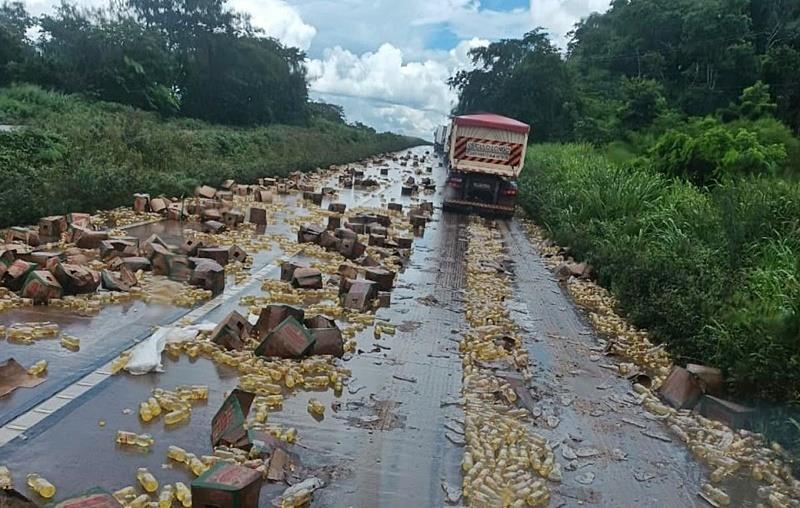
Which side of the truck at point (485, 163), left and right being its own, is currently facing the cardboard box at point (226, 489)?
back

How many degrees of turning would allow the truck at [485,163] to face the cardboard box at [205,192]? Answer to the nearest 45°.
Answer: approximately 135° to its left

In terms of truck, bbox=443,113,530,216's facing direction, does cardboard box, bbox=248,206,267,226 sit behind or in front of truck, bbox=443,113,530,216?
behind

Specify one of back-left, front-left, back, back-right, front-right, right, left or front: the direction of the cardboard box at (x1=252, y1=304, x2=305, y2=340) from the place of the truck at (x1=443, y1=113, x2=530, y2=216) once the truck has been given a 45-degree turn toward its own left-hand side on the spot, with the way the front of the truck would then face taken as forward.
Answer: back-left

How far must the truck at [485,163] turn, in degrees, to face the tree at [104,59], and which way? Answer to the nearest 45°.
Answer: approximately 45° to its left

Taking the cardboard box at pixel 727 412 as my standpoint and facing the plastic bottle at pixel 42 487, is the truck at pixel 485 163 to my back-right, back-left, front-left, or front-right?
back-right

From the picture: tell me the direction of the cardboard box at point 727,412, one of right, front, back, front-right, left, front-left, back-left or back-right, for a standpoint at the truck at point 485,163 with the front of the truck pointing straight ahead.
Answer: back

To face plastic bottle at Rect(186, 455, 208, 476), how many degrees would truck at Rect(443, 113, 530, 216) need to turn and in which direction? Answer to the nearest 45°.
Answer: approximately 180°

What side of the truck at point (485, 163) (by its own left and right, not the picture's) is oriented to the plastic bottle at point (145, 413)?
back

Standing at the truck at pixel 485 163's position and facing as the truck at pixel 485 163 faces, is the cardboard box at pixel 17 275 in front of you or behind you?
behind

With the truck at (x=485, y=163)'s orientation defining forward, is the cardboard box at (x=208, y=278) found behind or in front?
behind

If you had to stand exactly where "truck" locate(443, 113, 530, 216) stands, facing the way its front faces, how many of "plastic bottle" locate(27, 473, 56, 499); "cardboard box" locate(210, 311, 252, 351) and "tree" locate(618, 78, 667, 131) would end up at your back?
2

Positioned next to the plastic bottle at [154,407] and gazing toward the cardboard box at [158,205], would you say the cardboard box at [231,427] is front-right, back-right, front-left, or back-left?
back-right

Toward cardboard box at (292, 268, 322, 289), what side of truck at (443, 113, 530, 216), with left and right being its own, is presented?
back

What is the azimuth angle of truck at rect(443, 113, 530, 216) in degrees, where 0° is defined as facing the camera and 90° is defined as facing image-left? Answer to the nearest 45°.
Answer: approximately 180°

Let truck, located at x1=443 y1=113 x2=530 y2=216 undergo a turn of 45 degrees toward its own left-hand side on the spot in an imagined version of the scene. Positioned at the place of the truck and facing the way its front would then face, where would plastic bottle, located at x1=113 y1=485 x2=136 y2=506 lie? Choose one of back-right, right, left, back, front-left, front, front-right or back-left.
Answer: back-left

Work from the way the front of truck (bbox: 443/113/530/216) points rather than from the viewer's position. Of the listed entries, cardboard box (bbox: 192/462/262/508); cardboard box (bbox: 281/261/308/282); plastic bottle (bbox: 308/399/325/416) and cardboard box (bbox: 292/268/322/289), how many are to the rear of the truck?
4

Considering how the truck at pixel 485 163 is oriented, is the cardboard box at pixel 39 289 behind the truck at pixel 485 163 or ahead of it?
behind
